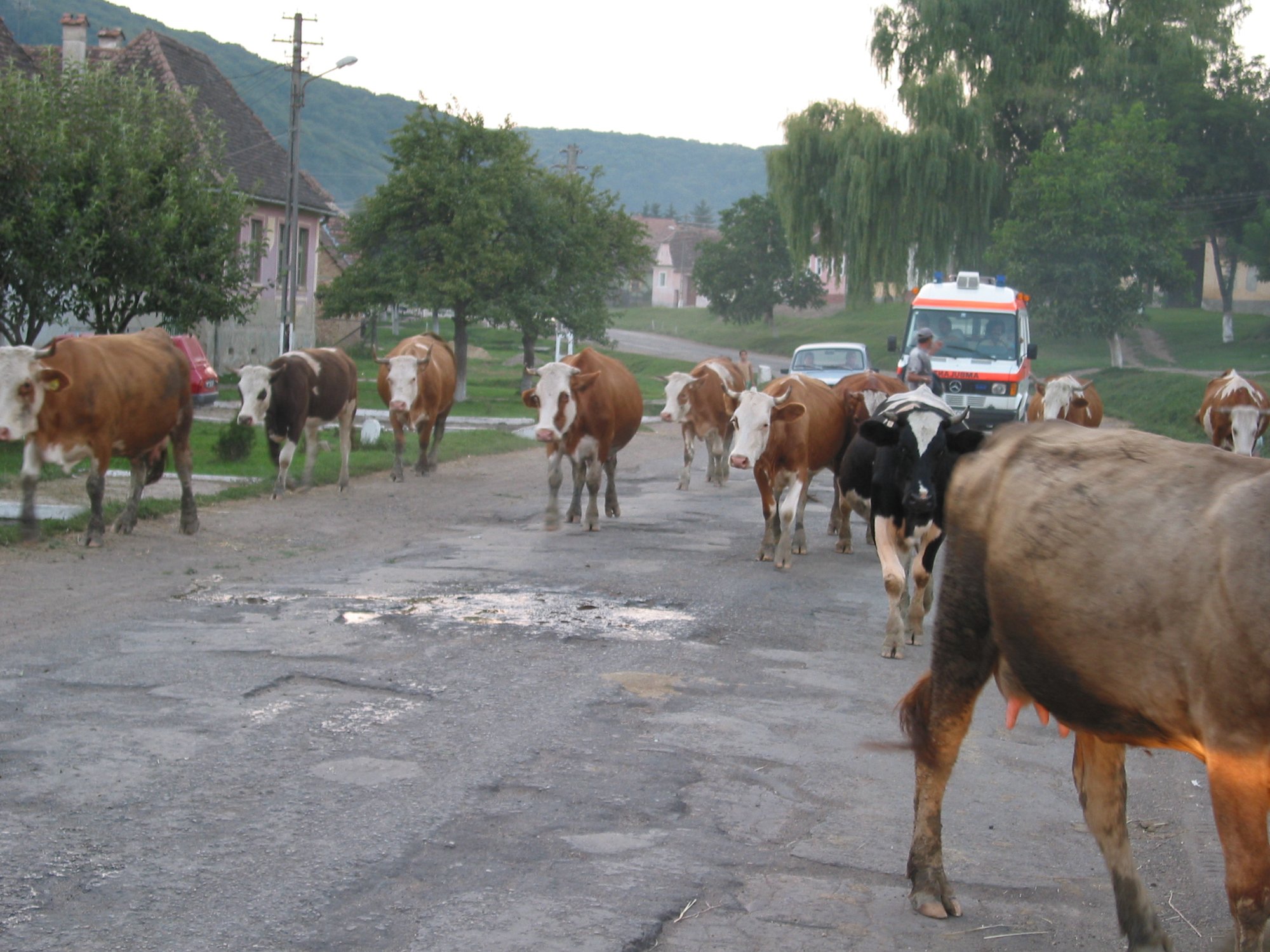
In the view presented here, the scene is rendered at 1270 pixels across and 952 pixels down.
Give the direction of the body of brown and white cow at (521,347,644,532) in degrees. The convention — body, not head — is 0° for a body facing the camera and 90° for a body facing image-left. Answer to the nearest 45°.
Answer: approximately 45°

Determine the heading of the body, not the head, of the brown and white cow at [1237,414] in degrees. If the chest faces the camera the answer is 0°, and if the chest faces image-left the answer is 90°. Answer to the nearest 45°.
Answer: approximately 0°

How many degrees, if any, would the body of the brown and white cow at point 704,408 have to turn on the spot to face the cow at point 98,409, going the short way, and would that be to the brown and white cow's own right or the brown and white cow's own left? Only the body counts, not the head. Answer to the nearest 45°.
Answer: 0° — it already faces it

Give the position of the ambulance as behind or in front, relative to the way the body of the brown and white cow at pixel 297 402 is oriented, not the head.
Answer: behind

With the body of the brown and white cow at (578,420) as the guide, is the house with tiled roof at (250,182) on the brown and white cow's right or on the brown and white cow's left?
on the brown and white cow's right

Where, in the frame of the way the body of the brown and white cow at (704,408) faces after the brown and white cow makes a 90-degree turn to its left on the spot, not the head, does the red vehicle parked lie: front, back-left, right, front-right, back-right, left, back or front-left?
back

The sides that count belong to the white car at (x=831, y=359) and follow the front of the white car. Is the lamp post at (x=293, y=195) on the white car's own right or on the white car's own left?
on the white car's own right

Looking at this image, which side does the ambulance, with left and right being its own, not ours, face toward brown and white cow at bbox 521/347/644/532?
front
